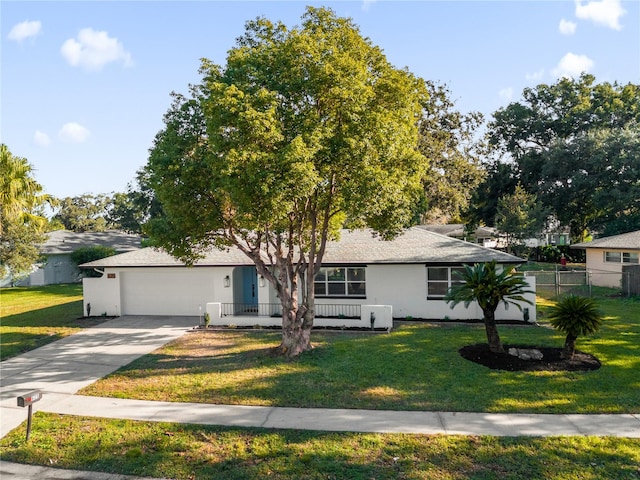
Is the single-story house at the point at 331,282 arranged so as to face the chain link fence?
no

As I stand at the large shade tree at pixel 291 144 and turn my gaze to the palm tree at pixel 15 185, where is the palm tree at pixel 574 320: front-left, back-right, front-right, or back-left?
back-right

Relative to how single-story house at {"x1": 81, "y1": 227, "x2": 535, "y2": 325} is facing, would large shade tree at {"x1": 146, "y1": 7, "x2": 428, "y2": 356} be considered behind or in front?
in front

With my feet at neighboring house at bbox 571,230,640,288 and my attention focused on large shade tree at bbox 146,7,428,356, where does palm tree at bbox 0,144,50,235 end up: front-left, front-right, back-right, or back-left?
front-right

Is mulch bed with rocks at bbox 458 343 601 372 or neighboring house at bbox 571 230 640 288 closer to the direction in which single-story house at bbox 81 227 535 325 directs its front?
the mulch bed with rocks

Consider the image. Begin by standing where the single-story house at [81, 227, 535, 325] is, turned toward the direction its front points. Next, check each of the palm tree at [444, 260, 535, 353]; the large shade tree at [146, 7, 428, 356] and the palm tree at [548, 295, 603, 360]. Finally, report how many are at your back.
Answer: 0

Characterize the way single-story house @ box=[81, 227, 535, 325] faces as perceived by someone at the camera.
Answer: facing the viewer

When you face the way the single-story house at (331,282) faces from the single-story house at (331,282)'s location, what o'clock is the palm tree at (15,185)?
The palm tree is roughly at 3 o'clock from the single-story house.

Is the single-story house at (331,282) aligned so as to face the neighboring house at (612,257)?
no
